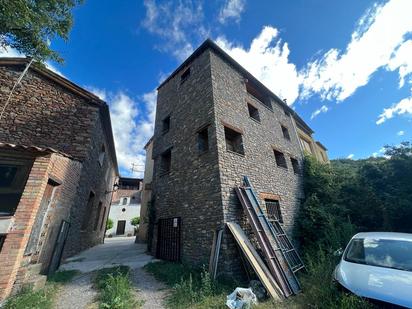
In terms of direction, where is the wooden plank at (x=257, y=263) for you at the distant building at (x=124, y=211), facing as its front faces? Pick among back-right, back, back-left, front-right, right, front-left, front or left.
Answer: front

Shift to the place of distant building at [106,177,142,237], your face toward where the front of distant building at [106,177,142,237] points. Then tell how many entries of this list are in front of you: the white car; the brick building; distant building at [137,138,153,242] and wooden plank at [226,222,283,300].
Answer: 4

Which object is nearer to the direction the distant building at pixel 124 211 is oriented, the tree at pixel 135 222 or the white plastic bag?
the white plastic bag

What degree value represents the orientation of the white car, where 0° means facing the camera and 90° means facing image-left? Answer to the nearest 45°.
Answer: approximately 45°

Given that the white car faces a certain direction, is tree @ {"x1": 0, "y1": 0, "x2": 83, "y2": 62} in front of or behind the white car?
in front

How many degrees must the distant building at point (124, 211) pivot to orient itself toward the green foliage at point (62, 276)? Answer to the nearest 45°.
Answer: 0° — it already faces it

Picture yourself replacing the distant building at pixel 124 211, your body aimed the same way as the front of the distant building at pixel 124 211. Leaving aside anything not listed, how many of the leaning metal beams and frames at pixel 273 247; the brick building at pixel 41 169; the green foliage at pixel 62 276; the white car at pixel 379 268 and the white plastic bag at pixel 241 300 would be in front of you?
5

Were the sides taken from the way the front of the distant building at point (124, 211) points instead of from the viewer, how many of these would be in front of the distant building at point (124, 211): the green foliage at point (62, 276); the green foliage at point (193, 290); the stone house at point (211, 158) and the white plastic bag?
4

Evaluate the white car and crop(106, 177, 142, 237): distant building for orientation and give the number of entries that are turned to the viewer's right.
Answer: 0

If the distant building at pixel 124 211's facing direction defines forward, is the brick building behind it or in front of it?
in front

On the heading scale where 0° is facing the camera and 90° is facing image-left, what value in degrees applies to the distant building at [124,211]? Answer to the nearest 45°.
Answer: approximately 0°

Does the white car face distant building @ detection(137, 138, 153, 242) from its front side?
no

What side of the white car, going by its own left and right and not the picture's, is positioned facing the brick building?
front

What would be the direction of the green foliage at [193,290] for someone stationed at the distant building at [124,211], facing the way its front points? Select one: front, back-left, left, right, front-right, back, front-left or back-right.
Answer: front

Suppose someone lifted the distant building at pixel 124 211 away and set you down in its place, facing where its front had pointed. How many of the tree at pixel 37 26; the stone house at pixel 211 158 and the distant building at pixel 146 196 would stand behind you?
0
